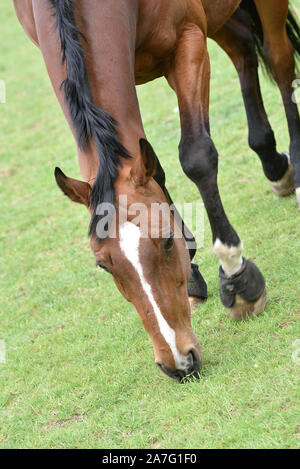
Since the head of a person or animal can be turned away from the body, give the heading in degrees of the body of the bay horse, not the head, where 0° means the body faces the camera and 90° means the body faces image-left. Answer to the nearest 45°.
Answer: approximately 45°
